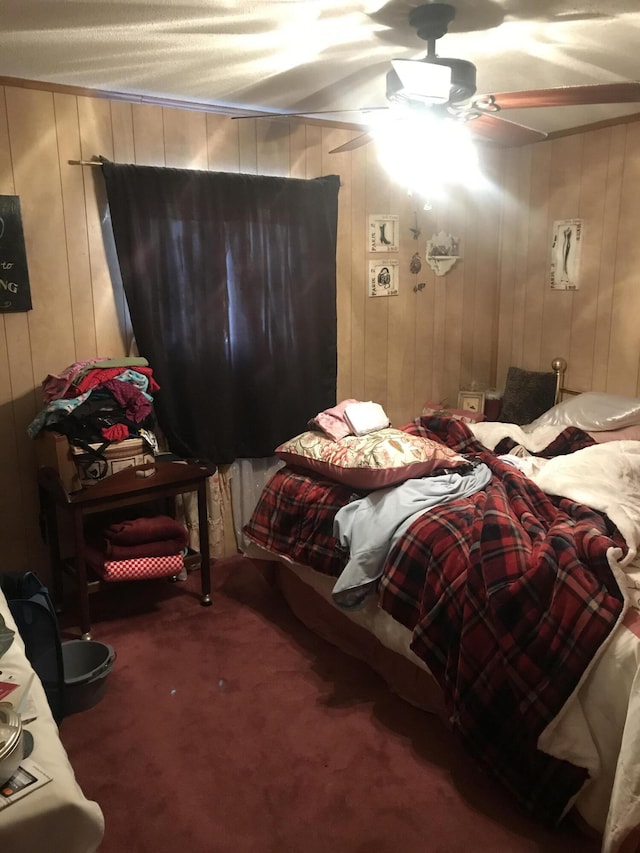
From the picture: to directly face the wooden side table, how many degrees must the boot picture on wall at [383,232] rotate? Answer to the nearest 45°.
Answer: approximately 45° to its right

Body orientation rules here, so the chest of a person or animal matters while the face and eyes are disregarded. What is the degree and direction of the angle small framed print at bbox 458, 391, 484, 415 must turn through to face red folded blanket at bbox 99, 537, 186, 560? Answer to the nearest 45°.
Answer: approximately 45° to its right

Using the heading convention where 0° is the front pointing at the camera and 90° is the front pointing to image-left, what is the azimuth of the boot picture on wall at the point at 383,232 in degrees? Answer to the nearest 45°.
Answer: approximately 0°
